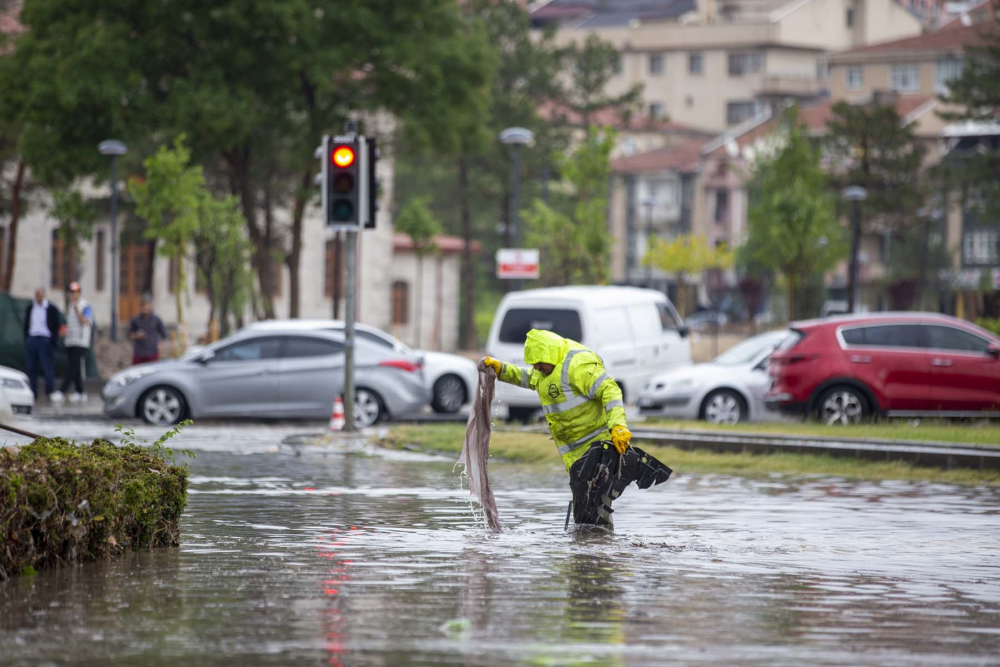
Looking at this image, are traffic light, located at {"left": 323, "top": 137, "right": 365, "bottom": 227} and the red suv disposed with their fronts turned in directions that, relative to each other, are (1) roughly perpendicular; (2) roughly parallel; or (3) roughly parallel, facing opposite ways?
roughly perpendicular

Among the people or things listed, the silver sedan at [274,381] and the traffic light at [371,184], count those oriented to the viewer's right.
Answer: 1

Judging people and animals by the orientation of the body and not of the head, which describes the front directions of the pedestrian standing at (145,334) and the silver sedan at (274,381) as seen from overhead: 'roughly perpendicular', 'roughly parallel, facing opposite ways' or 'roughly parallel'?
roughly perpendicular

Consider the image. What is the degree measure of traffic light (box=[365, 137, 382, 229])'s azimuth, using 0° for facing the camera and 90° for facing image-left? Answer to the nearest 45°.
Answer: approximately 270°

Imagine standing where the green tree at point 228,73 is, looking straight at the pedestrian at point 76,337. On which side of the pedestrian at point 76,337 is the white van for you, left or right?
left

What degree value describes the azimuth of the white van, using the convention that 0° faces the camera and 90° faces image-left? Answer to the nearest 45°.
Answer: approximately 225°

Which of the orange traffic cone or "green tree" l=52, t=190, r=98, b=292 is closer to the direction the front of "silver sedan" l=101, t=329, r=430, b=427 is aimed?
the green tree

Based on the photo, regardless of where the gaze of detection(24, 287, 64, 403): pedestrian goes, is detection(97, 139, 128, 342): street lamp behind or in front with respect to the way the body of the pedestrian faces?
behind

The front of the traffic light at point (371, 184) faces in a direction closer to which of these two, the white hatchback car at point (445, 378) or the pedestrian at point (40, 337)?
the white hatchback car

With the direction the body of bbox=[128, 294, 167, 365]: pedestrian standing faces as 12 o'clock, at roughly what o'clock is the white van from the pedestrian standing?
The white van is roughly at 10 o'clock from the pedestrian standing.

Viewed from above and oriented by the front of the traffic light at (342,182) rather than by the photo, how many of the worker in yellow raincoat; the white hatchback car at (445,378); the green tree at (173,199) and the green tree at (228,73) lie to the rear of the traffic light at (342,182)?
3

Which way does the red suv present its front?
to the viewer's right

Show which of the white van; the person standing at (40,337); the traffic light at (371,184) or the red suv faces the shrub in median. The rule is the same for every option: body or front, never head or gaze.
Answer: the person standing
